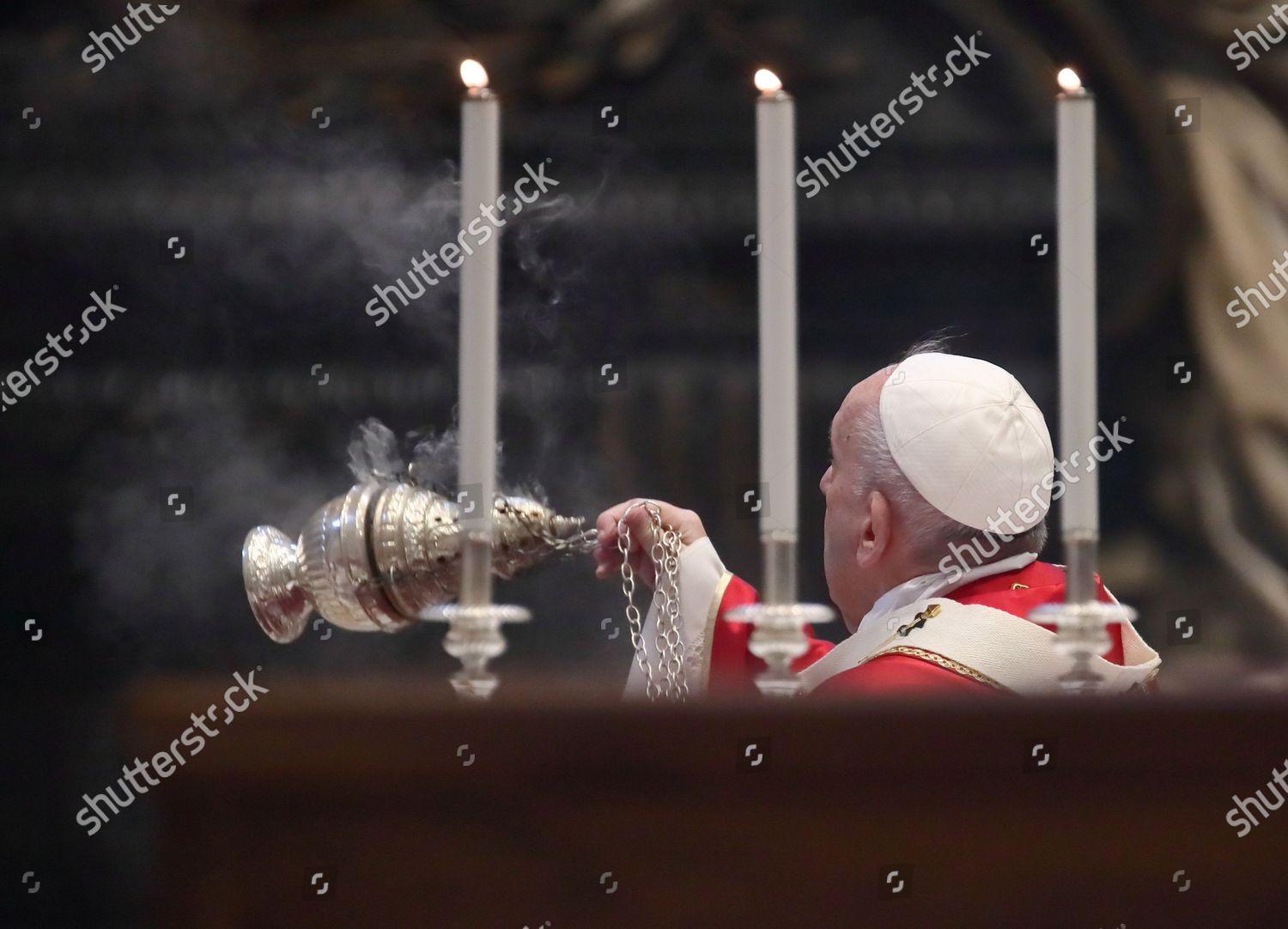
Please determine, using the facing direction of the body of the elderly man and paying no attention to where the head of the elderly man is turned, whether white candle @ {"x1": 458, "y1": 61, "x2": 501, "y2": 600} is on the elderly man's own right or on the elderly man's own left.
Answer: on the elderly man's own left

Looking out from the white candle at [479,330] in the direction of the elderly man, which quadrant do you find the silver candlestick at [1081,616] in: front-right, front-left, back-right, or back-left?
front-right

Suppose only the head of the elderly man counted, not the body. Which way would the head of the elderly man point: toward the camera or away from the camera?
away from the camera

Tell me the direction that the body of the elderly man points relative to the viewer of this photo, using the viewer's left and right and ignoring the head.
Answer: facing away from the viewer and to the left of the viewer

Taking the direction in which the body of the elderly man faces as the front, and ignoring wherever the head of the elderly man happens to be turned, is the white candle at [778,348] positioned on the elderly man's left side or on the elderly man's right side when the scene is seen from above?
on the elderly man's left side
